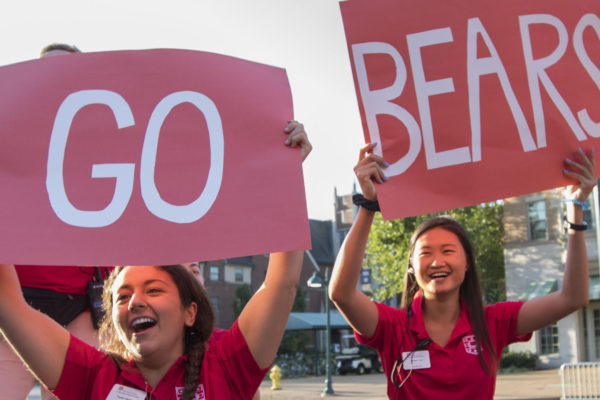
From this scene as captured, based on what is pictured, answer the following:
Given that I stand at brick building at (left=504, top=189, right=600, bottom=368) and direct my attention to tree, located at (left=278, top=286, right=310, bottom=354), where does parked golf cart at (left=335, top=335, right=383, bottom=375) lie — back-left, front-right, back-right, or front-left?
front-left

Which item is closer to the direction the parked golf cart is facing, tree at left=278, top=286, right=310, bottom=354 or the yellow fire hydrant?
the yellow fire hydrant

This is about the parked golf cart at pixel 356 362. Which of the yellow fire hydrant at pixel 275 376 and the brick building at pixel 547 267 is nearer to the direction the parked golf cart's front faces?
the yellow fire hydrant

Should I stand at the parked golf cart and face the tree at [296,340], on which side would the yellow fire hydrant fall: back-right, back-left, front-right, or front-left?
back-left

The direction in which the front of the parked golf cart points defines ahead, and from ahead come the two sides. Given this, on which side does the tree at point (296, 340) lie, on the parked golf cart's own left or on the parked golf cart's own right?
on the parked golf cart's own right

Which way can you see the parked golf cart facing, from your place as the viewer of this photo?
facing the viewer and to the left of the viewer
